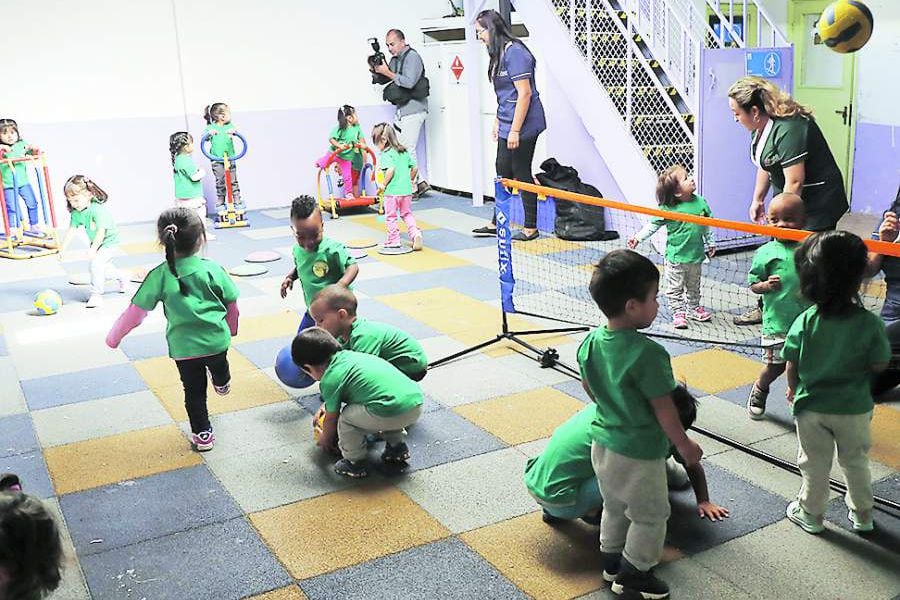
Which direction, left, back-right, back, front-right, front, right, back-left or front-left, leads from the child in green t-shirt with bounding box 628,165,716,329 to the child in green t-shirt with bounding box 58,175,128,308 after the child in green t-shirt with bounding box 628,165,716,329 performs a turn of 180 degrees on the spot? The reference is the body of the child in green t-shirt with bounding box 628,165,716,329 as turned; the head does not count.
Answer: front-left

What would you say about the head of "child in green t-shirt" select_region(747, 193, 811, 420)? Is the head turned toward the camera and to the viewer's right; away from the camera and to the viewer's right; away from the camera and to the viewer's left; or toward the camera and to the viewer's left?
toward the camera and to the viewer's left

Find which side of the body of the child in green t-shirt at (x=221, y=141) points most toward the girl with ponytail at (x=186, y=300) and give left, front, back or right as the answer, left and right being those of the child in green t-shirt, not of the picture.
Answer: front

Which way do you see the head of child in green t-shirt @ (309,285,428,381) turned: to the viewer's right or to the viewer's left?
to the viewer's left

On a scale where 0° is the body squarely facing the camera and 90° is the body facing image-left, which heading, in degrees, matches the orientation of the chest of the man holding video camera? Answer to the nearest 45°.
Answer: approximately 90°

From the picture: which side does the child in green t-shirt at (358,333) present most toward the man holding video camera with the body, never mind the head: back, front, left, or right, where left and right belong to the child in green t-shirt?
right

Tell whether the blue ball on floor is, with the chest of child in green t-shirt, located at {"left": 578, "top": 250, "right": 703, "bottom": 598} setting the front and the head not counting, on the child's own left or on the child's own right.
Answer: on the child's own left

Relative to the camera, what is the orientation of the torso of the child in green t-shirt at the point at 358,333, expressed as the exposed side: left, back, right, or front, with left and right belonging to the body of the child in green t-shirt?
left
